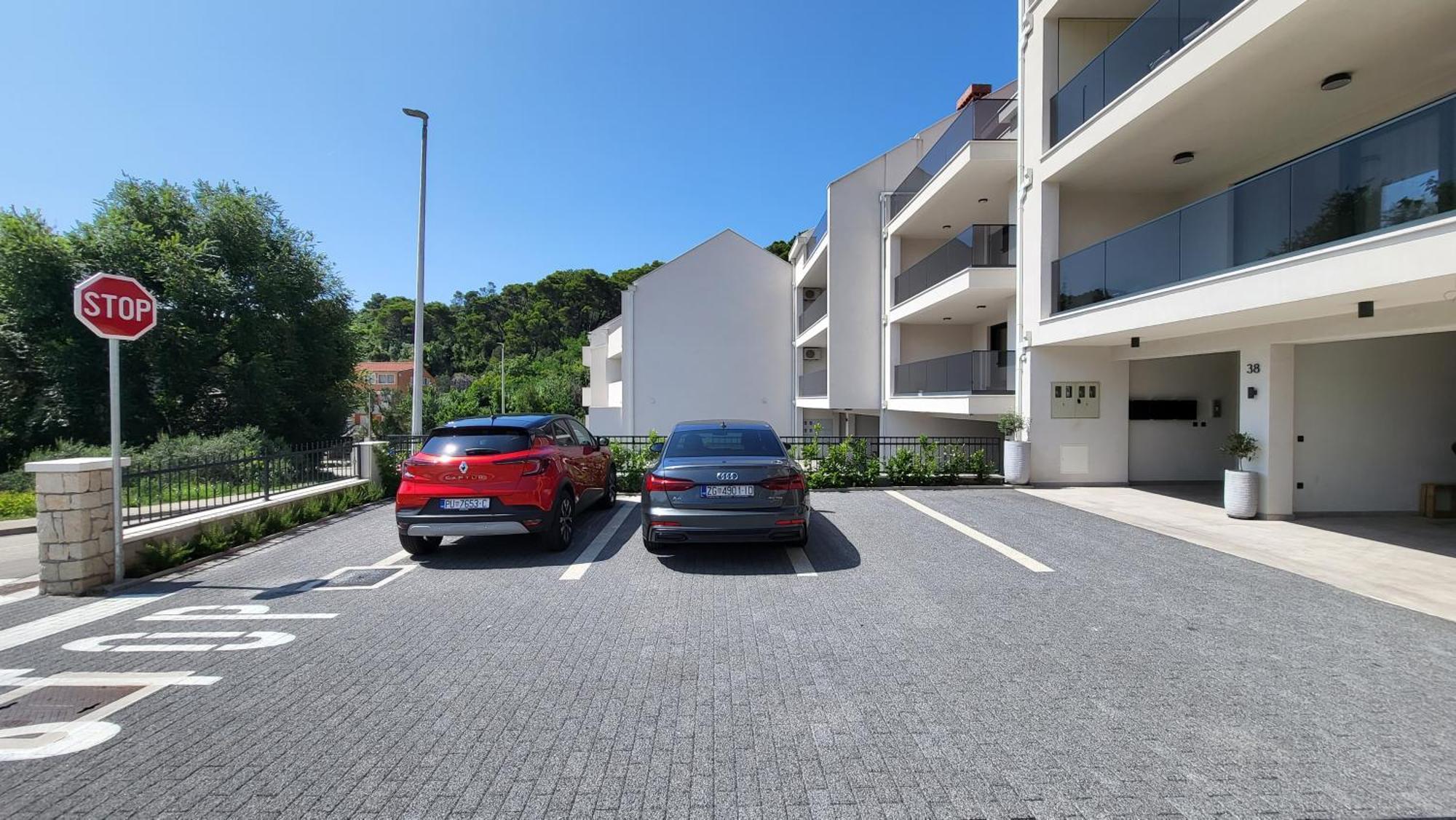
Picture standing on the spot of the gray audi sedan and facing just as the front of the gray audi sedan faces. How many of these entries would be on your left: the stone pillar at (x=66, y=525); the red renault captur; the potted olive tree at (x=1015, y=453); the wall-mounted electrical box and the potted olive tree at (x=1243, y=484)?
2

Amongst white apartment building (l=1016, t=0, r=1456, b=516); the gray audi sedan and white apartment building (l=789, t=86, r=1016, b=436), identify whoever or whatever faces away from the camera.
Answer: the gray audi sedan

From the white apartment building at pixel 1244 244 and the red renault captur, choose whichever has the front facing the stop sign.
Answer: the white apartment building

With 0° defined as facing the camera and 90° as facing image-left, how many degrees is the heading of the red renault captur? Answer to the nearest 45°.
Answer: approximately 225°

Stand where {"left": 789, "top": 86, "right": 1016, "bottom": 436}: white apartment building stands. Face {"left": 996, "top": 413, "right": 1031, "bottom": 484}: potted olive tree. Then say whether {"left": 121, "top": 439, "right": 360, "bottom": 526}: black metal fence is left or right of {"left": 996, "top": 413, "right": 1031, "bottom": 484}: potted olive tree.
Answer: right

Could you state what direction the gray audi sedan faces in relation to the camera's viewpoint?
facing away from the viewer

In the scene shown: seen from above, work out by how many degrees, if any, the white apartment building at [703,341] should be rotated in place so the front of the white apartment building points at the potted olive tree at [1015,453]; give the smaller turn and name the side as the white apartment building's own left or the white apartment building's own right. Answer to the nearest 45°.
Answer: approximately 90° to the white apartment building's own left

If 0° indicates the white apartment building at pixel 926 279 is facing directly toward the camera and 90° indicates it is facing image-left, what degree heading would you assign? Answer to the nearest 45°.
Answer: approximately 45°

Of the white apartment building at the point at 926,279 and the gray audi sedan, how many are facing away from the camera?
1

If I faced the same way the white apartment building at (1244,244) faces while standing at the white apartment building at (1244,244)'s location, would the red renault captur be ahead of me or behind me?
ahead

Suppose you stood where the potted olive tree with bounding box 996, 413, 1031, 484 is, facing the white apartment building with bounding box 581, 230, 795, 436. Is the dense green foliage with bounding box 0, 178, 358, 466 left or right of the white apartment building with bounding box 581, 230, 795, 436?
left

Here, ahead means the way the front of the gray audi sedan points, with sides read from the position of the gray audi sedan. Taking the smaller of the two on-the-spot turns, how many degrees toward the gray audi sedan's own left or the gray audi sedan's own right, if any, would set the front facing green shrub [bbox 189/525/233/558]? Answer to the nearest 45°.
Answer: approximately 90° to the gray audi sedan's own left
